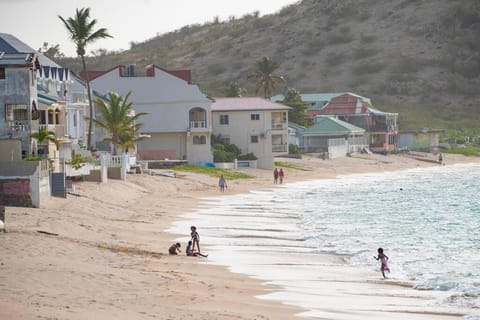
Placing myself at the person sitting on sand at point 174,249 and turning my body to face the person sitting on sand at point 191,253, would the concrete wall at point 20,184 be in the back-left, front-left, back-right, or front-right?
back-left

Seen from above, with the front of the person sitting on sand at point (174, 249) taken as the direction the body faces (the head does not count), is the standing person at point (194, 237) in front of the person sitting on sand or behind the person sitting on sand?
in front

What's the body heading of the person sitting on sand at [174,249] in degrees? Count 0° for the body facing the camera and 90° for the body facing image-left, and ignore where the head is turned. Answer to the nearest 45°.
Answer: approximately 270°

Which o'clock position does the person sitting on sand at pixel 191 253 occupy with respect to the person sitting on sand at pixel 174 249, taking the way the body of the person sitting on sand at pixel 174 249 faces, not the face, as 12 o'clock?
the person sitting on sand at pixel 191 253 is roughly at 12 o'clock from the person sitting on sand at pixel 174 249.
